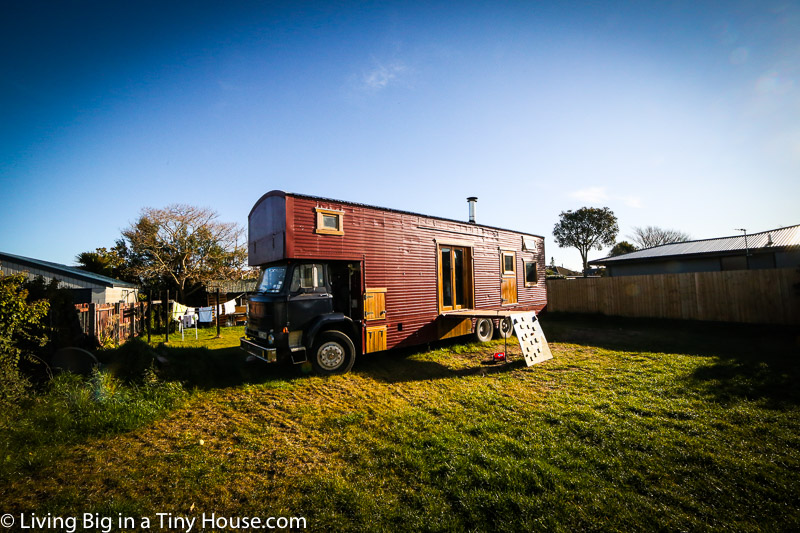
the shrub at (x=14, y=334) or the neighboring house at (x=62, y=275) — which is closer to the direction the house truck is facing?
the shrub

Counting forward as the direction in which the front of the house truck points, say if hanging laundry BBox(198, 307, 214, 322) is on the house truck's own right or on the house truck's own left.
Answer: on the house truck's own right

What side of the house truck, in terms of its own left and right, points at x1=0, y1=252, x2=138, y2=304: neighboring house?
right

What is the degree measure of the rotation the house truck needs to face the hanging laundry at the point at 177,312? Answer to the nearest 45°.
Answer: approximately 90° to its right

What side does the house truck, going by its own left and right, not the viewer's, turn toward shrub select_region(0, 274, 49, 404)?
front

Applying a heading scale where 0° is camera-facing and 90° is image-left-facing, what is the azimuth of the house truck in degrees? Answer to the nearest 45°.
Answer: approximately 45°
